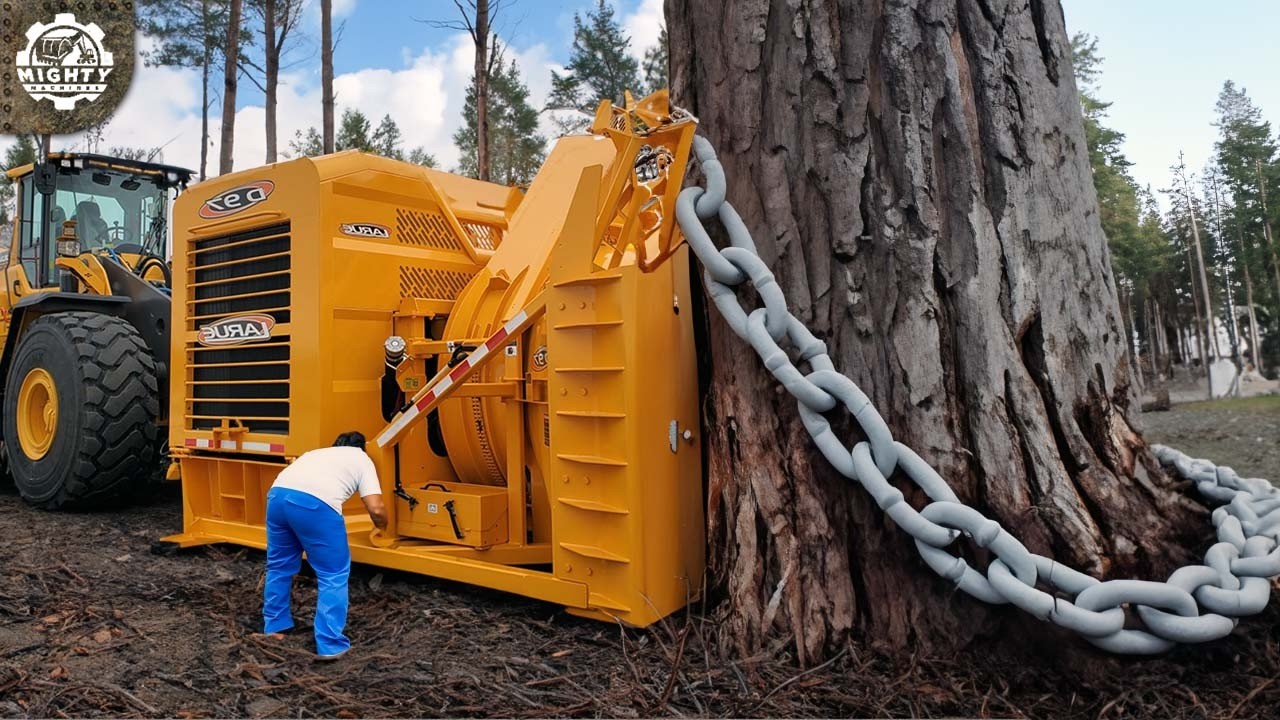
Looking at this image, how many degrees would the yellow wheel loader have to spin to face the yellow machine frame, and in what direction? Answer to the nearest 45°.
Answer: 0° — it already faces it

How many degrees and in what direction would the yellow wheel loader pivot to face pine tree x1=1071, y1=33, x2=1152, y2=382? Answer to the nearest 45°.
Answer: approximately 45° to its left

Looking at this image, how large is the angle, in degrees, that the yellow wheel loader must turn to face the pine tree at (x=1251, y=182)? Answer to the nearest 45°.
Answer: approximately 45° to its left

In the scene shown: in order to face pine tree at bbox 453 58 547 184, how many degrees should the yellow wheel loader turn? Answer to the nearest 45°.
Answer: approximately 90° to its left

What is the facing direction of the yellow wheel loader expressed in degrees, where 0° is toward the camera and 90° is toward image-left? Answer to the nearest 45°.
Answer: approximately 315°

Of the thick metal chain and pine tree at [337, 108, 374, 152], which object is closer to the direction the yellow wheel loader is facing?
the thick metal chain
